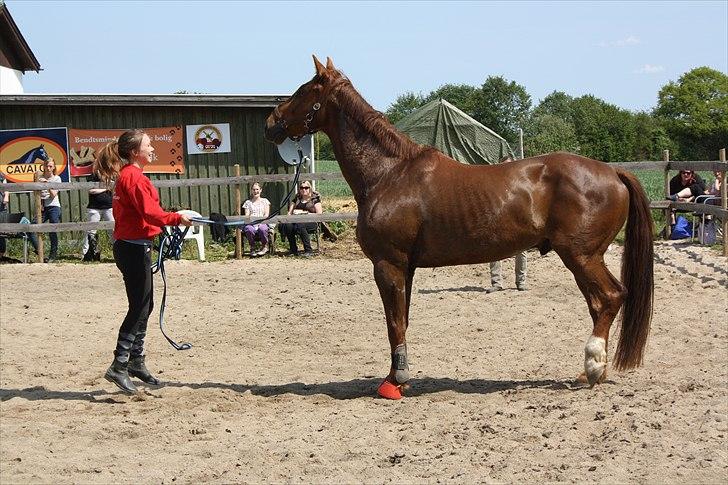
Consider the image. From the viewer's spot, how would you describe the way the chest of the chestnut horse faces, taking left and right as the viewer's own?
facing to the left of the viewer

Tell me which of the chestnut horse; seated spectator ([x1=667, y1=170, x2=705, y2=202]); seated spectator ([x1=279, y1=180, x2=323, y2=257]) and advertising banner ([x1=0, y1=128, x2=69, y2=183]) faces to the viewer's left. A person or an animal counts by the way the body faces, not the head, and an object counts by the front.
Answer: the chestnut horse

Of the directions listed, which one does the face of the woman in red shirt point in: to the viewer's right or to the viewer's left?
to the viewer's right

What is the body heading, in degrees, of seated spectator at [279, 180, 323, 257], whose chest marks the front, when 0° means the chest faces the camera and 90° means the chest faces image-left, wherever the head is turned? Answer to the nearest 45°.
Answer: approximately 0°

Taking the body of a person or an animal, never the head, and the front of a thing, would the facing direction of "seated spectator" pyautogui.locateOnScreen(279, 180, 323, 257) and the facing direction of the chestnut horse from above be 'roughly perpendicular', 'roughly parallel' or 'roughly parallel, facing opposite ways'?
roughly perpendicular

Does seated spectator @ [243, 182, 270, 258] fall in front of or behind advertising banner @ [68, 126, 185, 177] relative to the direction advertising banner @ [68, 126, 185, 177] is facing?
in front

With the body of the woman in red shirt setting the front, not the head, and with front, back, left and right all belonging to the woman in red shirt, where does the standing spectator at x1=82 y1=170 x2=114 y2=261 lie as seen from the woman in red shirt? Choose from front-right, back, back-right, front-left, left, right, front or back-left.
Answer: left

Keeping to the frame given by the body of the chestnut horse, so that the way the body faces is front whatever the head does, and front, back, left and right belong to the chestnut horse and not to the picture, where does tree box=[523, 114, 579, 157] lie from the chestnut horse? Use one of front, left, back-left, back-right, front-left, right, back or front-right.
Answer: right

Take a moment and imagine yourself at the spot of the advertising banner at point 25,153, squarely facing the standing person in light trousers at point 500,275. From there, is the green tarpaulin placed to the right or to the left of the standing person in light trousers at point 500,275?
left
